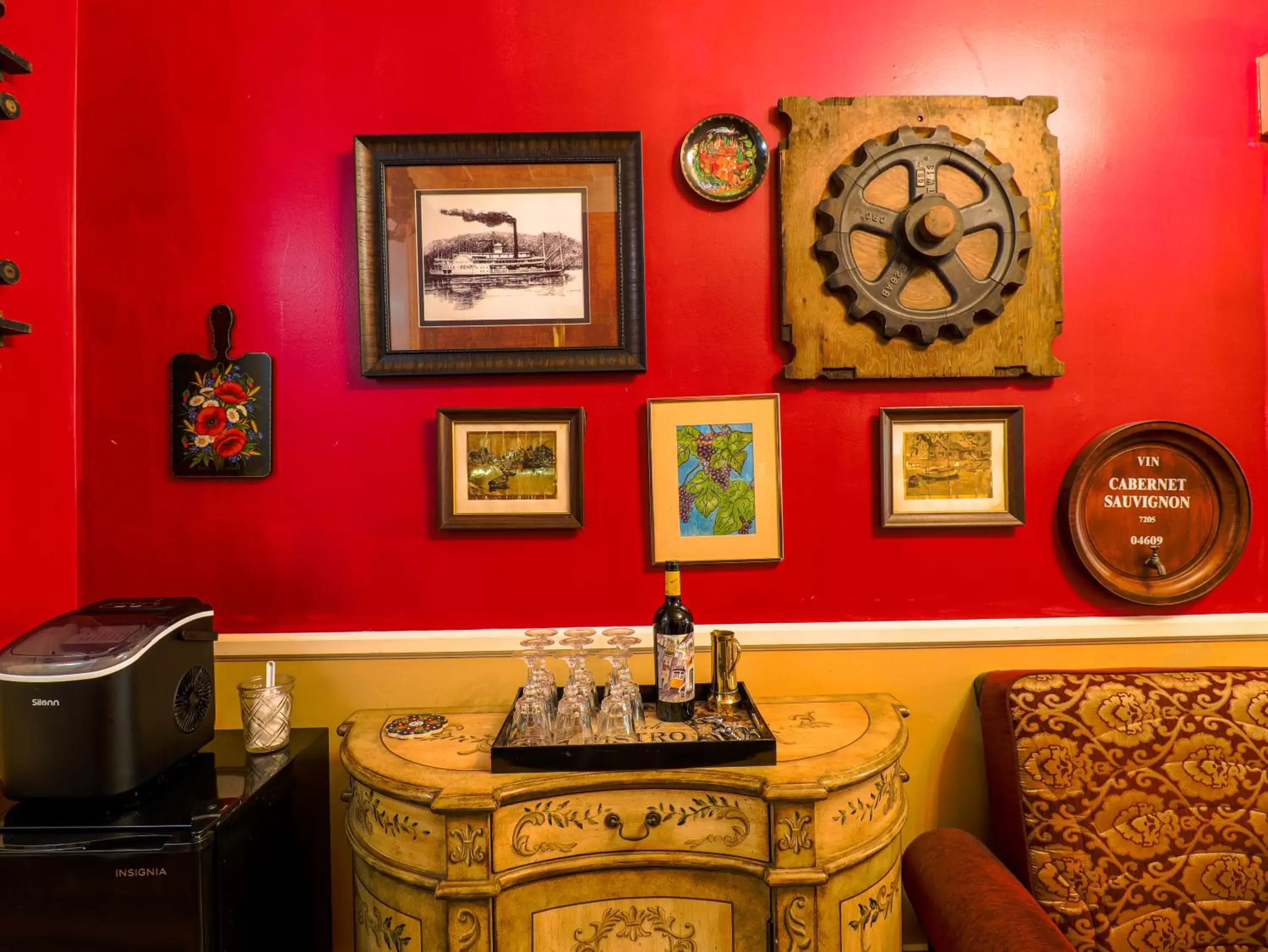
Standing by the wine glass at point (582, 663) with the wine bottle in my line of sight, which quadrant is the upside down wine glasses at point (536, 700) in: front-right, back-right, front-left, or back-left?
back-right

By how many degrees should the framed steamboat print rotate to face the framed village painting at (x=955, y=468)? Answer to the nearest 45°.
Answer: approximately 90° to its left

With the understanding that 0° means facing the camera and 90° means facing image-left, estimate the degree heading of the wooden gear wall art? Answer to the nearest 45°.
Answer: approximately 0°

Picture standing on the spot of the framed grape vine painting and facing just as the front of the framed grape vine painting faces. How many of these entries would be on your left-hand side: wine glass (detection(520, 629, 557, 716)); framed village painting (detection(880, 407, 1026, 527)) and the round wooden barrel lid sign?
2

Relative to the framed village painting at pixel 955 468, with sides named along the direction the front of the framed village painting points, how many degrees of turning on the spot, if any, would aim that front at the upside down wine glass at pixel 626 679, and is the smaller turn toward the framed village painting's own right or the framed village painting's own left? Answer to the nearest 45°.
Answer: approximately 45° to the framed village painting's own right
